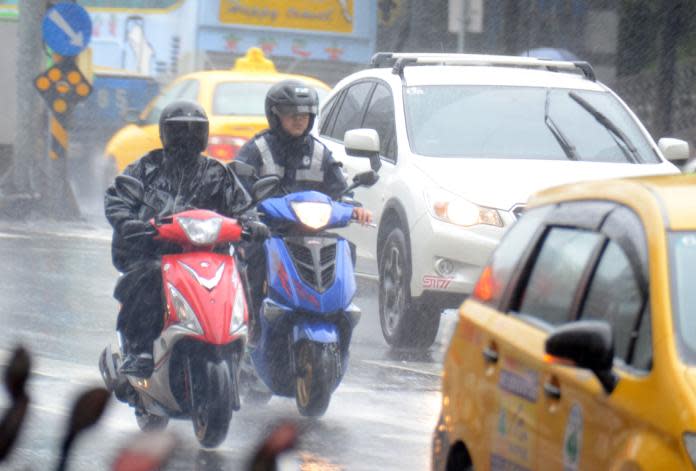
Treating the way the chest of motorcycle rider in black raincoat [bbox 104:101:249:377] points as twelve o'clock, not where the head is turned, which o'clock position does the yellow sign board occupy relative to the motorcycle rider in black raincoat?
The yellow sign board is roughly at 6 o'clock from the motorcycle rider in black raincoat.

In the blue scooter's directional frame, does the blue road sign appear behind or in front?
behind

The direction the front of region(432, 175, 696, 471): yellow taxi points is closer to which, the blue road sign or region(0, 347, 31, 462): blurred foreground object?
the blurred foreground object

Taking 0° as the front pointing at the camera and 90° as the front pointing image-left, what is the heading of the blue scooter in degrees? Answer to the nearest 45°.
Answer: approximately 0°

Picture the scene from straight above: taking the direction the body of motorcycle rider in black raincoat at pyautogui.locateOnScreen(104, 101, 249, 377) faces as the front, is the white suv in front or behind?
behind
